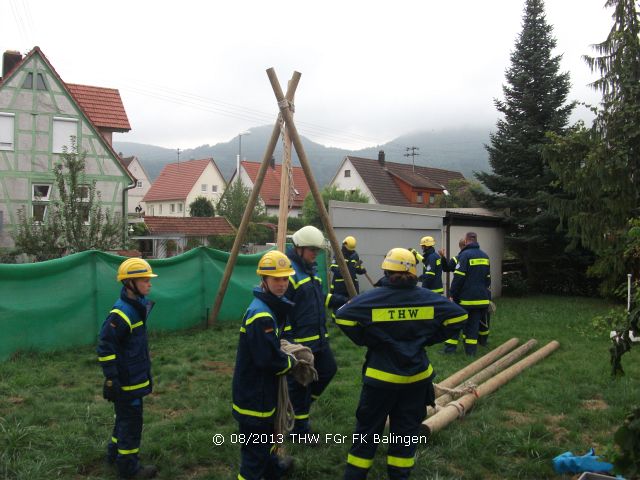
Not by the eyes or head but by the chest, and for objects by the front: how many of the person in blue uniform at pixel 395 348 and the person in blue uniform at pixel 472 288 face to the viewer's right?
0

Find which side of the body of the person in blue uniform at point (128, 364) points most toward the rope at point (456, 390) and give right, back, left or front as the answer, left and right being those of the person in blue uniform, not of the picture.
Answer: front

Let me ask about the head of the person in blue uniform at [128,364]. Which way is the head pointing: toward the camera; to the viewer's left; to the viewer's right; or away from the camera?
to the viewer's right

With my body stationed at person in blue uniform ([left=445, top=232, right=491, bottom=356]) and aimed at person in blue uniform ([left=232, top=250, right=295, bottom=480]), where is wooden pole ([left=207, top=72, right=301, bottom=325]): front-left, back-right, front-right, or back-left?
front-right

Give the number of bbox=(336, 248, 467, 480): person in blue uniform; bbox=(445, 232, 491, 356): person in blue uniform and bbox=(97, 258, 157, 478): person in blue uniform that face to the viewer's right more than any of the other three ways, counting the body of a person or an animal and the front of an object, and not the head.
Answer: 1

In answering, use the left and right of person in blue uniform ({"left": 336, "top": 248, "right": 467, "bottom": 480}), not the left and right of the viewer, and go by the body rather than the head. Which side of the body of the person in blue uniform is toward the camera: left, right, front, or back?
back

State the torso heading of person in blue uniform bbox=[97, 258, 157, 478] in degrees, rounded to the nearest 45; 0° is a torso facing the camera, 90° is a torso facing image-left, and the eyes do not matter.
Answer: approximately 270°

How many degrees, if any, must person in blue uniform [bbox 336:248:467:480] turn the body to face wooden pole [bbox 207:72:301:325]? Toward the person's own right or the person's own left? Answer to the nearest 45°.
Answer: approximately 45° to the person's own left

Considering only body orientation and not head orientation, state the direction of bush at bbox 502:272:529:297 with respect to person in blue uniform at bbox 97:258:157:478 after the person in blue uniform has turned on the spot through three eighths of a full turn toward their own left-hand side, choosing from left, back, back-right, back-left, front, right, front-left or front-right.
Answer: right

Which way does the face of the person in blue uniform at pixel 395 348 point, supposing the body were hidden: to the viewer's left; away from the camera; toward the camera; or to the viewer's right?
away from the camera

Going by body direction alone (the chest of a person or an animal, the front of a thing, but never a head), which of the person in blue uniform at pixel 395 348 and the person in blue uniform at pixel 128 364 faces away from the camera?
the person in blue uniform at pixel 395 348

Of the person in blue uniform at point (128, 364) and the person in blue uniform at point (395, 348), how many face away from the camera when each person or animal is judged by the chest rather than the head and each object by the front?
1
